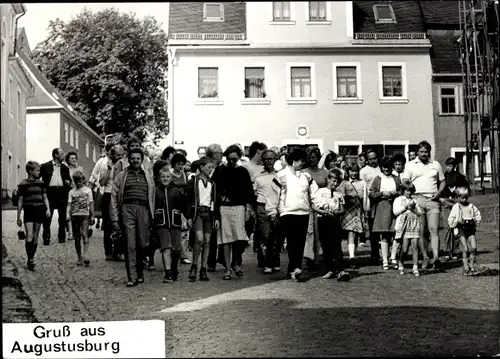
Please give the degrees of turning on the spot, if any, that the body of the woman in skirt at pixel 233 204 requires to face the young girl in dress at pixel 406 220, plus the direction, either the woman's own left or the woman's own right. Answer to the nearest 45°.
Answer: approximately 90° to the woman's own left

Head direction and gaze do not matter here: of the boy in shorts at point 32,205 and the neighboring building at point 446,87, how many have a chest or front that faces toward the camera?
2

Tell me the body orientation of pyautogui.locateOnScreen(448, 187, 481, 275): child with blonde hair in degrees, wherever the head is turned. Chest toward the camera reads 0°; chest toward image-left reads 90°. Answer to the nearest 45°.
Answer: approximately 0°

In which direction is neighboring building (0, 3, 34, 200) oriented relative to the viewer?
to the viewer's right

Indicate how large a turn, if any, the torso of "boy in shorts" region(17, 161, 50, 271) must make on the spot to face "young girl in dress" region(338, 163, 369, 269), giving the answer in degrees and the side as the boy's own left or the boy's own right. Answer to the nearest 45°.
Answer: approximately 90° to the boy's own left

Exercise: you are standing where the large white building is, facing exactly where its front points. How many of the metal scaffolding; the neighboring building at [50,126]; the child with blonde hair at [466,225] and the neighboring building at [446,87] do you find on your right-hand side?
1

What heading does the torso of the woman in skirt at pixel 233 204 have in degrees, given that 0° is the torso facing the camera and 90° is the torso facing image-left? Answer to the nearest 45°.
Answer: approximately 0°

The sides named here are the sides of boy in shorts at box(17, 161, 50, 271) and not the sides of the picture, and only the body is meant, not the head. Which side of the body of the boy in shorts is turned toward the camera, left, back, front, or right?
front

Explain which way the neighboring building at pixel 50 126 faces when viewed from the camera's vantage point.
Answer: facing to the right of the viewer
